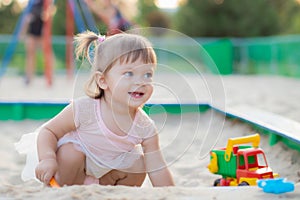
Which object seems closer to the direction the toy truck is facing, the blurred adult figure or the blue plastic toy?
the blue plastic toy

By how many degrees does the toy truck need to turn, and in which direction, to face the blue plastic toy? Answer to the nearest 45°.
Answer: approximately 45° to its right

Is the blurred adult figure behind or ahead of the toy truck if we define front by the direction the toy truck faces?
behind

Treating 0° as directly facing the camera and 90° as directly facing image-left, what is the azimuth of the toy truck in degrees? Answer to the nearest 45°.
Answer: approximately 315°
